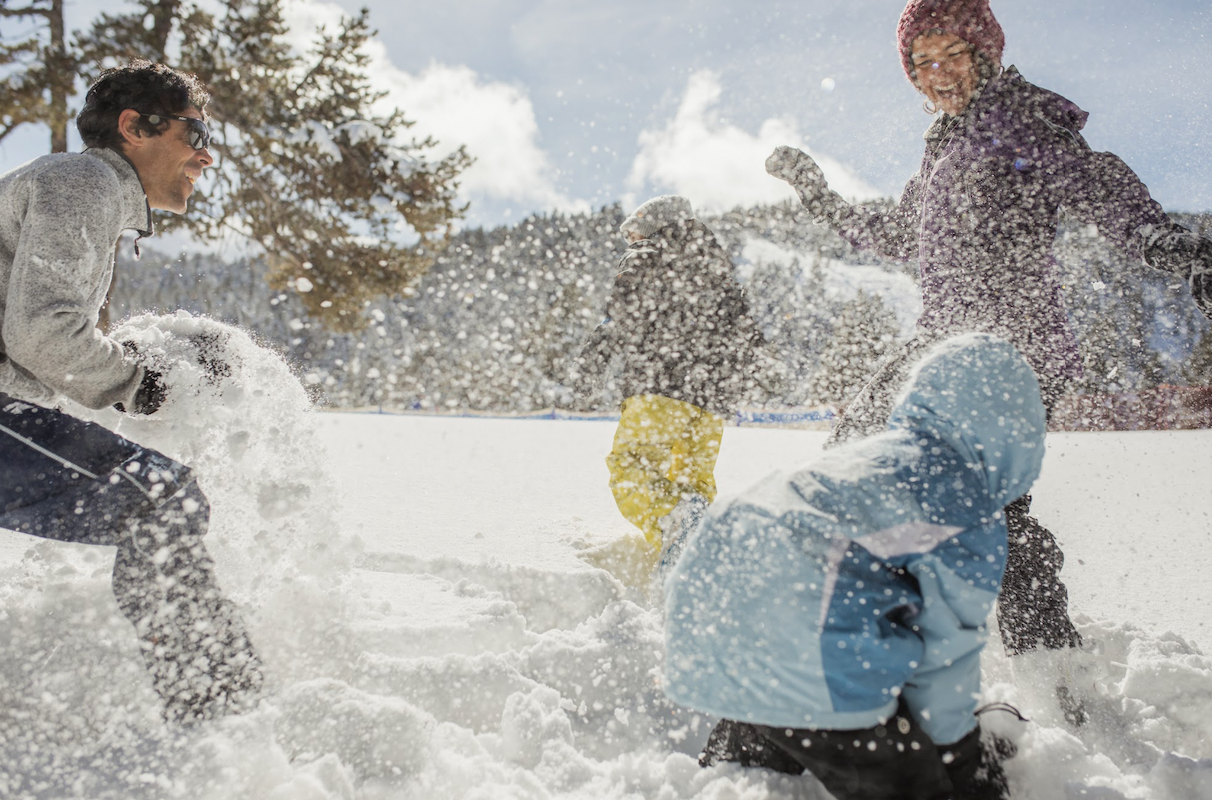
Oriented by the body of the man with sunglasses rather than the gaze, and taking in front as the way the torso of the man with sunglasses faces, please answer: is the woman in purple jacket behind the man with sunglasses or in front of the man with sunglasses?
in front

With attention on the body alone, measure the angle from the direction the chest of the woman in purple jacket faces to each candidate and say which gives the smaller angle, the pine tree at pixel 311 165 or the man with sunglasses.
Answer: the man with sunglasses

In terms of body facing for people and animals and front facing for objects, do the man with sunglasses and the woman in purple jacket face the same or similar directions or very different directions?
very different directions

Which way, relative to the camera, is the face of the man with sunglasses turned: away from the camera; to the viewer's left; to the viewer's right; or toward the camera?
to the viewer's right

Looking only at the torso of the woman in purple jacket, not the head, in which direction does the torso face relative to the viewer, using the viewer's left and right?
facing the viewer and to the left of the viewer

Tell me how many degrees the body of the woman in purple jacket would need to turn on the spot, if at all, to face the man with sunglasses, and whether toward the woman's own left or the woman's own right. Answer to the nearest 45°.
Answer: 0° — they already face them

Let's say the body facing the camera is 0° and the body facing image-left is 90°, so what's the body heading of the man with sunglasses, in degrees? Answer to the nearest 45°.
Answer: approximately 270°

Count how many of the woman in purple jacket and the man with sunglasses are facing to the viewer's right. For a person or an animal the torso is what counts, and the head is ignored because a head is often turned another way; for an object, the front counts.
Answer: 1

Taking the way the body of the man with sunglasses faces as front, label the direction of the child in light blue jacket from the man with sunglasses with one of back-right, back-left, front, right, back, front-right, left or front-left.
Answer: front-right
